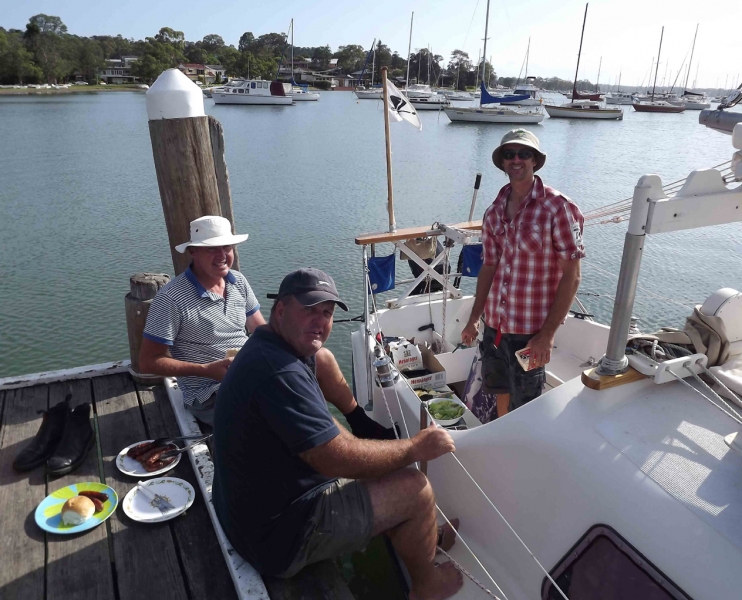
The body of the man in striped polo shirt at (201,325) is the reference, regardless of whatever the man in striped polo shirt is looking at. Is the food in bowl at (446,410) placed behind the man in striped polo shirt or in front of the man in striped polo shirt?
in front

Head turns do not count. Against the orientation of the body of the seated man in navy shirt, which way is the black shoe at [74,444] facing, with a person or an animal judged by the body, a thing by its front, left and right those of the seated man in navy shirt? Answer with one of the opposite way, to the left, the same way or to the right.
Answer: to the right

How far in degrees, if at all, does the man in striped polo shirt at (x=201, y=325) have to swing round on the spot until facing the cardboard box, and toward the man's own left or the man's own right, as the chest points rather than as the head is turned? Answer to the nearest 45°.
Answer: approximately 45° to the man's own left

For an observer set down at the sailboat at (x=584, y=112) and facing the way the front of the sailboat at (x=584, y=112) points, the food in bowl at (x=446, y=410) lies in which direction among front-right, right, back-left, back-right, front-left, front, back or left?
left

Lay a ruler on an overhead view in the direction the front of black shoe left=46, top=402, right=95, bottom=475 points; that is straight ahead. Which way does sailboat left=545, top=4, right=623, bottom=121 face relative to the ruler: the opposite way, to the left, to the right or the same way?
to the right

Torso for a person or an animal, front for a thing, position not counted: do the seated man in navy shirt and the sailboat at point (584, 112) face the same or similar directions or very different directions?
very different directions

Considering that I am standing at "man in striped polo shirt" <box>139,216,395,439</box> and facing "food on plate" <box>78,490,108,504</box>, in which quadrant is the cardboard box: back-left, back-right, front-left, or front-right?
back-left

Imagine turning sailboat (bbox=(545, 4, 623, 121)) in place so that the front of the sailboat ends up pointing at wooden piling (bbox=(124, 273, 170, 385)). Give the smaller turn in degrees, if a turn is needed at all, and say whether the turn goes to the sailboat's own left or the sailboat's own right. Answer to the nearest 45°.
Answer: approximately 90° to the sailboat's own left

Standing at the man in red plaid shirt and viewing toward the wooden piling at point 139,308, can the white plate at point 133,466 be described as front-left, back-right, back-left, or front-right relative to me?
front-left

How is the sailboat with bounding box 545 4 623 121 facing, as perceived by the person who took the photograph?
facing to the left of the viewer

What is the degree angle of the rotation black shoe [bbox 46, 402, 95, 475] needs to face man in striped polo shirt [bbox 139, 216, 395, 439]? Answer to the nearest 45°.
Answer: approximately 135° to its left

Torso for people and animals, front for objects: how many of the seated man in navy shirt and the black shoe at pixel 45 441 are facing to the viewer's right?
1

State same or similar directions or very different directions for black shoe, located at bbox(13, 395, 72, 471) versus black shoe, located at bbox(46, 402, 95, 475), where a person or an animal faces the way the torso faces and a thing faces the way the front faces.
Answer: same or similar directions

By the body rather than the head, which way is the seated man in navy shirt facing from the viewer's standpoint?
to the viewer's right

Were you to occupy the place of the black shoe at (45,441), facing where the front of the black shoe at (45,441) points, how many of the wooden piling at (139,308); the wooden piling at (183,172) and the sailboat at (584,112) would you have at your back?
3

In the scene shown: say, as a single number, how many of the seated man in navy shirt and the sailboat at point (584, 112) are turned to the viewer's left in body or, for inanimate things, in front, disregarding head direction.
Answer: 1

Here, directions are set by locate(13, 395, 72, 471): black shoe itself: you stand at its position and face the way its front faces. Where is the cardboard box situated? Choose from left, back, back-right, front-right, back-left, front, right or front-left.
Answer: back-left
